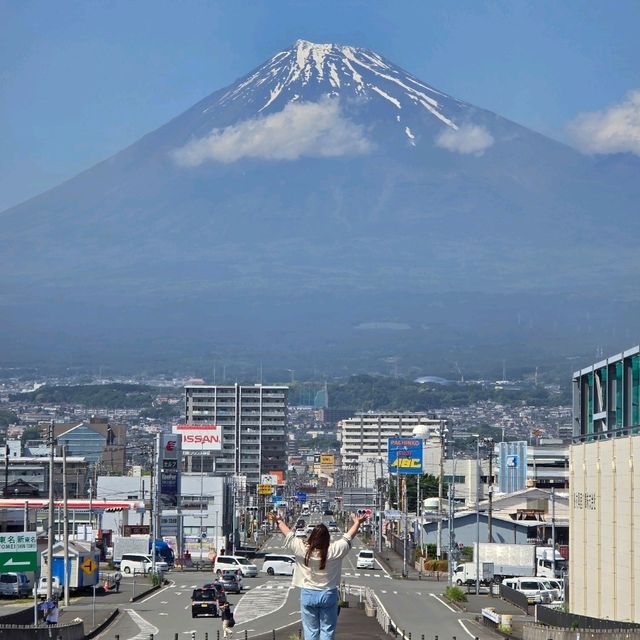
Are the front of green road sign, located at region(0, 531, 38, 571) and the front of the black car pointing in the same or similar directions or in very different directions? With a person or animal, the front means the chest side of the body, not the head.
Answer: very different directions

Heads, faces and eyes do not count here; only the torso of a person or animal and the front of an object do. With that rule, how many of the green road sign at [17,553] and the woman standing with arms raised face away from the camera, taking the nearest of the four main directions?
1

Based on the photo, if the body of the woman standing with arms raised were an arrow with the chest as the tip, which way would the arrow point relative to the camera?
away from the camera

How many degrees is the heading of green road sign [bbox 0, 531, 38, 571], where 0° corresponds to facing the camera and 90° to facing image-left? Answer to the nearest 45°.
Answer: approximately 0°

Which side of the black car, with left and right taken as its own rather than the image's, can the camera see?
back

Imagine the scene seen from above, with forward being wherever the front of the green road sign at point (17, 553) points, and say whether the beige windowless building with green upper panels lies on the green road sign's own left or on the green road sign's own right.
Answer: on the green road sign's own left

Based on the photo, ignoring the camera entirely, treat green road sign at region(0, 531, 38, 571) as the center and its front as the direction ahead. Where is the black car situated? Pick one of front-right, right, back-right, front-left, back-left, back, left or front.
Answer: back-left

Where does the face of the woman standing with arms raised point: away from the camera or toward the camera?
away from the camera
